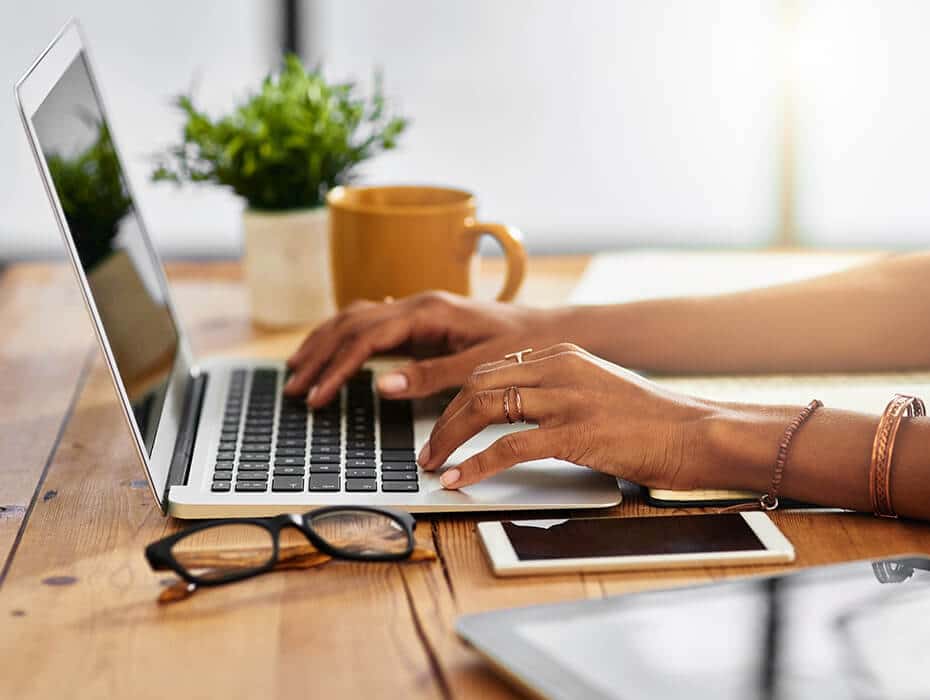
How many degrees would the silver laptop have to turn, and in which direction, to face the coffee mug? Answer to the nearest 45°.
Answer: approximately 45° to its left

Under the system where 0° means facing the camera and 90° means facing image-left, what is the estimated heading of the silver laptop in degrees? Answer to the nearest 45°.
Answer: approximately 270°

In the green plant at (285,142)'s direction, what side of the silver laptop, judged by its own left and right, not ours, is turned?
left

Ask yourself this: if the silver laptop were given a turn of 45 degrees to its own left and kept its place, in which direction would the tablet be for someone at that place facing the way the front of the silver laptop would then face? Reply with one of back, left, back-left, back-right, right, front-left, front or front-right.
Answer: right
